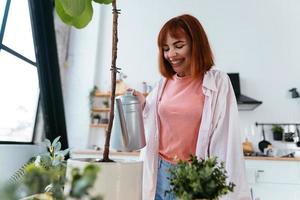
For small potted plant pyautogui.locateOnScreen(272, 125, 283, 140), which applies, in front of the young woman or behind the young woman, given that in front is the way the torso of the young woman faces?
behind

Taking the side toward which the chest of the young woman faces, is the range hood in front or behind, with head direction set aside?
behind

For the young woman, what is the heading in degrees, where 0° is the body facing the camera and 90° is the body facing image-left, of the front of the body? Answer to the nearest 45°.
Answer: approximately 45°

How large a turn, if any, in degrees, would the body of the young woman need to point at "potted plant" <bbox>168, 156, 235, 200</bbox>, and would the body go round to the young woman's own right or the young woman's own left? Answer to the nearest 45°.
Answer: approximately 45° to the young woman's own left

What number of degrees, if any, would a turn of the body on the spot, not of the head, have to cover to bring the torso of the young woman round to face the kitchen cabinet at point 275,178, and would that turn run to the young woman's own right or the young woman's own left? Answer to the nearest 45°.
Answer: approximately 180°
